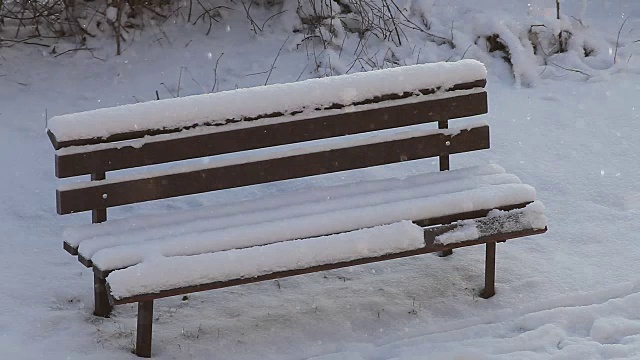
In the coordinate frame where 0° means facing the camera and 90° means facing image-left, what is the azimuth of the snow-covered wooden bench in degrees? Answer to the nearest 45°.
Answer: approximately 315°
